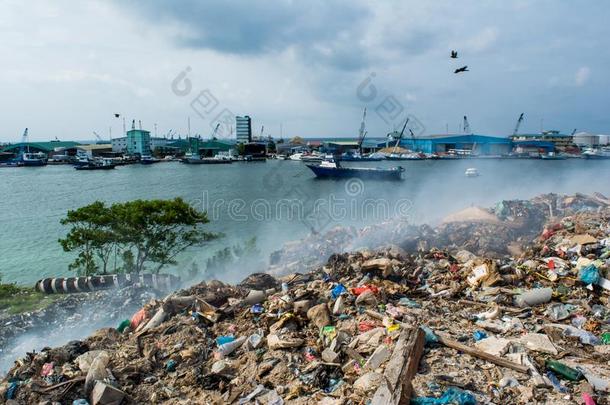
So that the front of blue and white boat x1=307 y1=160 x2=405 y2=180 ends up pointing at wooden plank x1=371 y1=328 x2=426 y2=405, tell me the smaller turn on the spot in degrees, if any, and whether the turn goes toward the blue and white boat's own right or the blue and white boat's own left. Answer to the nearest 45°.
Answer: approximately 90° to the blue and white boat's own left

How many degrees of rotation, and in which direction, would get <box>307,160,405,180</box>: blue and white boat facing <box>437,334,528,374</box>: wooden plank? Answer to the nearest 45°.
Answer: approximately 90° to its left

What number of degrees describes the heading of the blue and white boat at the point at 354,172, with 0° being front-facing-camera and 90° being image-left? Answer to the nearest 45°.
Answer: approximately 90°

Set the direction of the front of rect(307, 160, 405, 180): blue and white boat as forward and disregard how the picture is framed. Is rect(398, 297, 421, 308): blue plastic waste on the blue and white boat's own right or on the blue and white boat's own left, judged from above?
on the blue and white boat's own left

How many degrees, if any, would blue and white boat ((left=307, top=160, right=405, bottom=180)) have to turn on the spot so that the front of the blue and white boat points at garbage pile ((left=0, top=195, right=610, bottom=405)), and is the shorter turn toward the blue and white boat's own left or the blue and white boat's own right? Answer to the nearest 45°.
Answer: approximately 90° to the blue and white boat's own left

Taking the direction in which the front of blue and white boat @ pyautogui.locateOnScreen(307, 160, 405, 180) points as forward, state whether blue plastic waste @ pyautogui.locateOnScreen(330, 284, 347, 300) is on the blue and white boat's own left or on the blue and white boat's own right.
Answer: on the blue and white boat's own left

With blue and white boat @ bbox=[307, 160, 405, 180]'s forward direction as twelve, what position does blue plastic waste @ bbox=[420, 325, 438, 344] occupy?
The blue plastic waste is roughly at 9 o'clock from the blue and white boat.

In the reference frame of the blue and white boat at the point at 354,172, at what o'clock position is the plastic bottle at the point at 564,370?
The plastic bottle is roughly at 9 o'clock from the blue and white boat.

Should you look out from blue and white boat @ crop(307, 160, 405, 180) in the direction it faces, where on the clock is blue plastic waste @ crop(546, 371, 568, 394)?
The blue plastic waste is roughly at 9 o'clock from the blue and white boat.

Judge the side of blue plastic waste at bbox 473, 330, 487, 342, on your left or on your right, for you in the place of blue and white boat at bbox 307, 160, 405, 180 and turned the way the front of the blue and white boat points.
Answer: on your left

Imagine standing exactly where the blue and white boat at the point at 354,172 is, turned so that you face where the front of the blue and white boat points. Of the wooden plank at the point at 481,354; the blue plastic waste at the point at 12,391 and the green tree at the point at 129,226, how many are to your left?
3

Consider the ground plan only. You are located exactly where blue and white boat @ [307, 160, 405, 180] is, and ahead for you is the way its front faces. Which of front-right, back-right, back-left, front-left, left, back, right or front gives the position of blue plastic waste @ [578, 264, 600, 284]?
left
